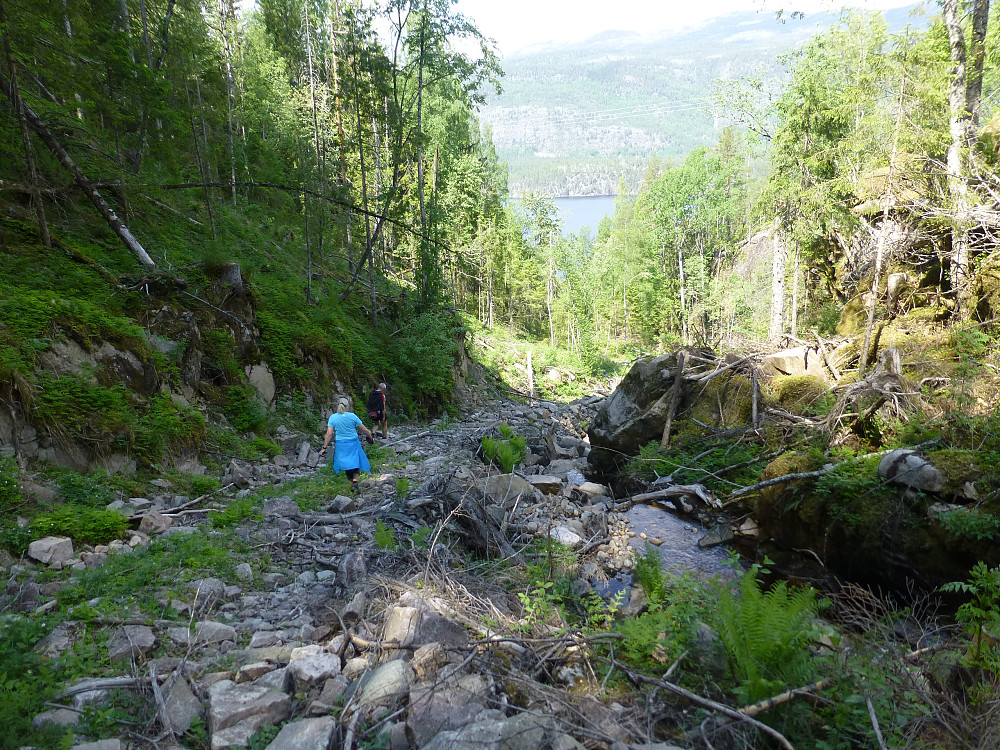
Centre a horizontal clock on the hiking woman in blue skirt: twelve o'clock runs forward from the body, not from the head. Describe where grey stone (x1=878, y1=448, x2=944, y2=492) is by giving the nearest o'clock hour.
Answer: The grey stone is roughly at 4 o'clock from the hiking woman in blue skirt.

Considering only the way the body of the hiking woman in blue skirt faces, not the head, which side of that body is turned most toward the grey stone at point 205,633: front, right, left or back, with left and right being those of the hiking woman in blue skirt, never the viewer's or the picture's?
back

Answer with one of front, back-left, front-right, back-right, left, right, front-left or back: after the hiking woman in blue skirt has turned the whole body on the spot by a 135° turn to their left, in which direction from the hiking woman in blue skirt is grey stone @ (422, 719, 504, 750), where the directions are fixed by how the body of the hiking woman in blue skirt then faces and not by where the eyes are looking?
front-left

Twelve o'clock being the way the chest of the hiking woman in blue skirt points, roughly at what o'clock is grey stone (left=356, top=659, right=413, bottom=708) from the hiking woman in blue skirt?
The grey stone is roughly at 6 o'clock from the hiking woman in blue skirt.

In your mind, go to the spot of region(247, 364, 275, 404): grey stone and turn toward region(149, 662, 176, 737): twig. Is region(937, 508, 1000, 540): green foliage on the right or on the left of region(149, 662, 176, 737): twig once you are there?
left

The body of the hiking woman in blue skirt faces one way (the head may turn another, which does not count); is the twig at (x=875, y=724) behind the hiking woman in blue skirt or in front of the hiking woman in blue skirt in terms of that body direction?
behind

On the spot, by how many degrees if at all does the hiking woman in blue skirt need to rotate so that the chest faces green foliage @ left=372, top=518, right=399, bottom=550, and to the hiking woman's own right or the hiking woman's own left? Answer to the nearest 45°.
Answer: approximately 180°

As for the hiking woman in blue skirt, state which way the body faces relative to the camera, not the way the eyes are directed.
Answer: away from the camera

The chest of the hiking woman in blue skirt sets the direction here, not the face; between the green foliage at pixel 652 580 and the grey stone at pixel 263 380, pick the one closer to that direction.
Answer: the grey stone

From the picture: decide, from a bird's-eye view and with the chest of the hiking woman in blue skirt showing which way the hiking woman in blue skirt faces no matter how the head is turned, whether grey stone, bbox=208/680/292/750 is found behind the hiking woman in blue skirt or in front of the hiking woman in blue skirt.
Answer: behind
